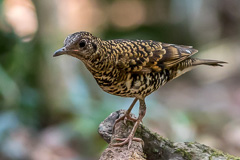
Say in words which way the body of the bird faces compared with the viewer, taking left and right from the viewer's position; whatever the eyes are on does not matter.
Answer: facing to the left of the viewer
